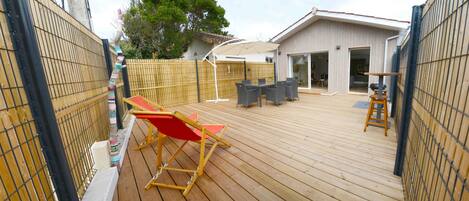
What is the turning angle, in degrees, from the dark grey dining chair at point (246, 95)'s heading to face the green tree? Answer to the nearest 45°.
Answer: approximately 90° to its left

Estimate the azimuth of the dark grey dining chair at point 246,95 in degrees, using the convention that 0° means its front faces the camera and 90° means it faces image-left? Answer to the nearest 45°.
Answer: approximately 225°

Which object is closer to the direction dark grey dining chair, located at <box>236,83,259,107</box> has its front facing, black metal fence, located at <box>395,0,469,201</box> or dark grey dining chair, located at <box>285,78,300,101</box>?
the dark grey dining chair

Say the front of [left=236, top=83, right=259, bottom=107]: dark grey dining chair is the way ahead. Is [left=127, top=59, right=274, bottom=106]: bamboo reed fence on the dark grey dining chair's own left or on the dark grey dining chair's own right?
on the dark grey dining chair's own left

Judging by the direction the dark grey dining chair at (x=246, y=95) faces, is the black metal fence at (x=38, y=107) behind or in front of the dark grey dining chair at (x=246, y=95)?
behind

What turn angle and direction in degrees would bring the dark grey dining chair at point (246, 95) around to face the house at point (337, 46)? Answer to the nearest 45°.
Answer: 0° — it already faces it

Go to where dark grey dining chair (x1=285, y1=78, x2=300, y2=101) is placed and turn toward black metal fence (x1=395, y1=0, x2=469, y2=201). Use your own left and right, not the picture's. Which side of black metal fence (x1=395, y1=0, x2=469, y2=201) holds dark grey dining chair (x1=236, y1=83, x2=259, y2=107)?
right

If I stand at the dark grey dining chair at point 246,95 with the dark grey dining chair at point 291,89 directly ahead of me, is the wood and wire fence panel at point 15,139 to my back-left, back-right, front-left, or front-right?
back-right

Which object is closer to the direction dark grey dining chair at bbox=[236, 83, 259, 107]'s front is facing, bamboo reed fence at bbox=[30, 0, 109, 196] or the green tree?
the green tree
